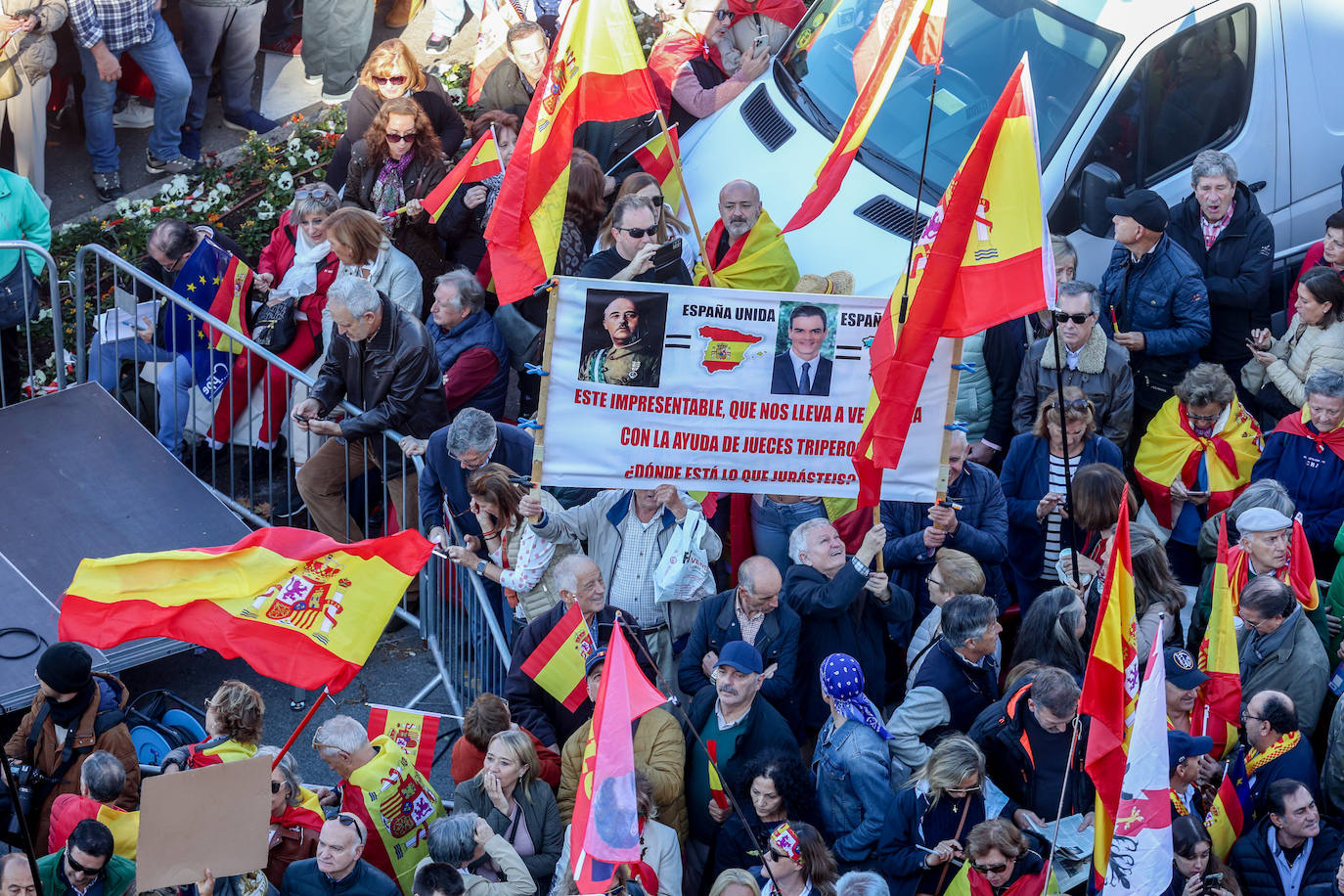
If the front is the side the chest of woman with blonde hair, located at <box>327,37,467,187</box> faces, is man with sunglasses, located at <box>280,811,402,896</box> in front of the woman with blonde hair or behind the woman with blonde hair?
in front

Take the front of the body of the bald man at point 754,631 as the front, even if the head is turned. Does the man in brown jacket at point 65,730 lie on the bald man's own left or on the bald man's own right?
on the bald man's own right

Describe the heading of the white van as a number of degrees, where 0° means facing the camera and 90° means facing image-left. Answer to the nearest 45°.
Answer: approximately 45°

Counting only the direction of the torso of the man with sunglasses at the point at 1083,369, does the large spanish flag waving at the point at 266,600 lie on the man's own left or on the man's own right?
on the man's own right

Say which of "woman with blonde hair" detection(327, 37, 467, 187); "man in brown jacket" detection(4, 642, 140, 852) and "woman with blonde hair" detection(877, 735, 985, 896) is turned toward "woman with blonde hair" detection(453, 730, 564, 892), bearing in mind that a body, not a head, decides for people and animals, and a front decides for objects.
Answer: "woman with blonde hair" detection(327, 37, 467, 187)

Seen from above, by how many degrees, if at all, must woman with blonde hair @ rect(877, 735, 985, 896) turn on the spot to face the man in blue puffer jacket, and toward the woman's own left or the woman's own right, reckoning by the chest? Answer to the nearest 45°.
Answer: approximately 135° to the woman's own left

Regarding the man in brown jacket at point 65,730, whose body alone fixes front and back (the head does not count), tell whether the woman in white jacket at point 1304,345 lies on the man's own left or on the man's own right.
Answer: on the man's own left

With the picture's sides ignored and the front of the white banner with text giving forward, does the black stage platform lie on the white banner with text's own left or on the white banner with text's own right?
on the white banner with text's own right

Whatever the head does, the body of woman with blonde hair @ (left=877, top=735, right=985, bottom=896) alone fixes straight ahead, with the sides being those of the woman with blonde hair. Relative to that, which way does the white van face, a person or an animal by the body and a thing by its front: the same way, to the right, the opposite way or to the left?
to the right
